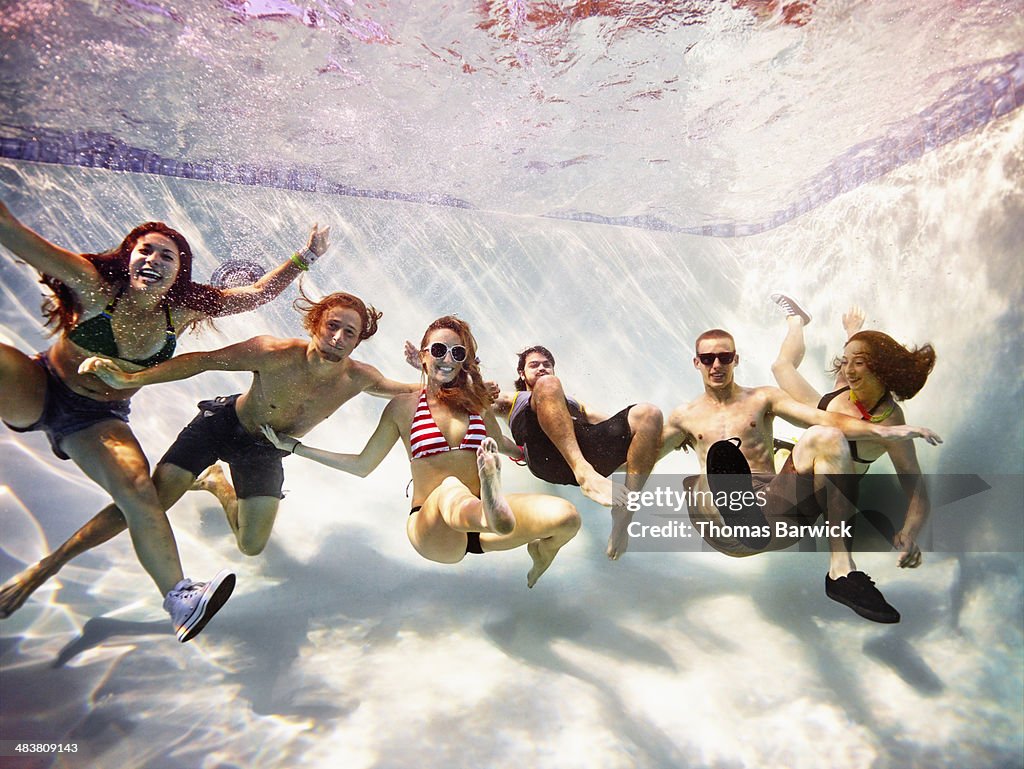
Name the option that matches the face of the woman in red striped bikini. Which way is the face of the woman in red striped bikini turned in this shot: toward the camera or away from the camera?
toward the camera

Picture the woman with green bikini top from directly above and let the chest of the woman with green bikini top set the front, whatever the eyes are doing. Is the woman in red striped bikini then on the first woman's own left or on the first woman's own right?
on the first woman's own left

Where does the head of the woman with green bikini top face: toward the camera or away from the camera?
toward the camera

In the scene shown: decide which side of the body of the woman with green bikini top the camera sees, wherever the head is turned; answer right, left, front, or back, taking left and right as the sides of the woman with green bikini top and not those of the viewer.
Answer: front
